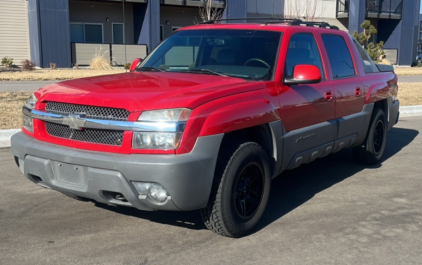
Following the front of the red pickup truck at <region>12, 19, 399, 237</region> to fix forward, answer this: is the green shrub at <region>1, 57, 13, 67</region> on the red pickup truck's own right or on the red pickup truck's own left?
on the red pickup truck's own right

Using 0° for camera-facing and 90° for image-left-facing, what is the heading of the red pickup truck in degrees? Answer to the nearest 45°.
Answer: approximately 45°

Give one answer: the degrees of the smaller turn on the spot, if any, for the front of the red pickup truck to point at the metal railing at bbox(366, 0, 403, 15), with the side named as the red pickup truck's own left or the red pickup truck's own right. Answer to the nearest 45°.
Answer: approximately 135° to the red pickup truck's own right

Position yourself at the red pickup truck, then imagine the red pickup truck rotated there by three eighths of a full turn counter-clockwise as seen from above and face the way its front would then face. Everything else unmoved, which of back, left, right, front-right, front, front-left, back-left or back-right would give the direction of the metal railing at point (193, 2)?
left

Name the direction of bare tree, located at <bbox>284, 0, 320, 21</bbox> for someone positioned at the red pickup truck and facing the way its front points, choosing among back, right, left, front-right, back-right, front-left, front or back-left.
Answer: back-right

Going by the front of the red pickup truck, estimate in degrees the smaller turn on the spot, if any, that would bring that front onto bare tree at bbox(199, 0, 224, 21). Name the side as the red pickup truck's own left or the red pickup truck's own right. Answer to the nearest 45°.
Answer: approximately 135° to the red pickup truck's own right

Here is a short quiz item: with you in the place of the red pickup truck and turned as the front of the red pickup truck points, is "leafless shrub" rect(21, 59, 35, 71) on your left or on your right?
on your right
